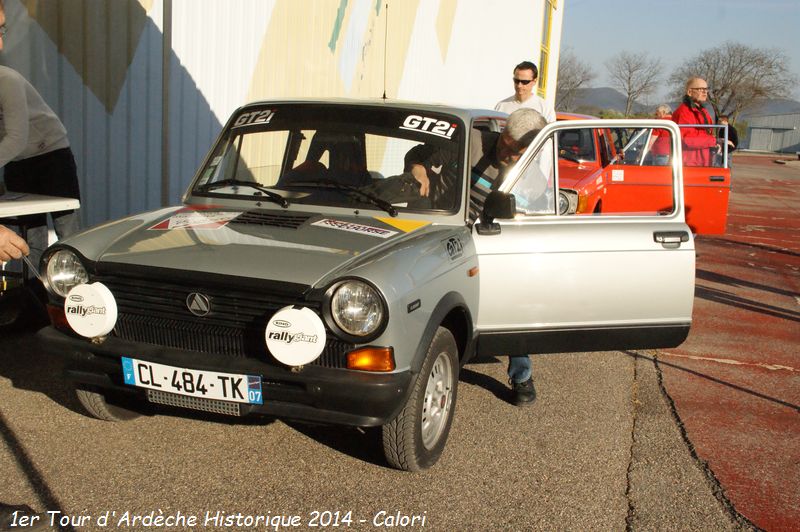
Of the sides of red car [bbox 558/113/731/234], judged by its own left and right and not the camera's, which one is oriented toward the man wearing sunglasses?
front

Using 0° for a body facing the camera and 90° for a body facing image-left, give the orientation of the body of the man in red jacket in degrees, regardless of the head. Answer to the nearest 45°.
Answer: approximately 315°

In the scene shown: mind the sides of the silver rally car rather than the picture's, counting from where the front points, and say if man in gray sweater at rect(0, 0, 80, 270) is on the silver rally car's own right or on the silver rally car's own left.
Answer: on the silver rally car's own right

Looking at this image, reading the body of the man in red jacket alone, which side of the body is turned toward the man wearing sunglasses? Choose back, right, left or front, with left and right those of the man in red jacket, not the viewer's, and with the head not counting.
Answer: right

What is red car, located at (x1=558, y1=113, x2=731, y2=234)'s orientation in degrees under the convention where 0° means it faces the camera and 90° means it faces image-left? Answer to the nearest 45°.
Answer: approximately 45°

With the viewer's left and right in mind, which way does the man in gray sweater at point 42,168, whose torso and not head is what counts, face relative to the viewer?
facing to the left of the viewer

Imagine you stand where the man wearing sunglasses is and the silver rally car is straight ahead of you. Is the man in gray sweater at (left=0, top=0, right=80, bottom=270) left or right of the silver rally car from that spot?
right

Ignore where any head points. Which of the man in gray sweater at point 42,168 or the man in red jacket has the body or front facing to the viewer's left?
the man in gray sweater

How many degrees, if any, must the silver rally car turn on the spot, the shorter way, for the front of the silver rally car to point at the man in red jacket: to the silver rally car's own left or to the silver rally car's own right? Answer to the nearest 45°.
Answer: approximately 180°
